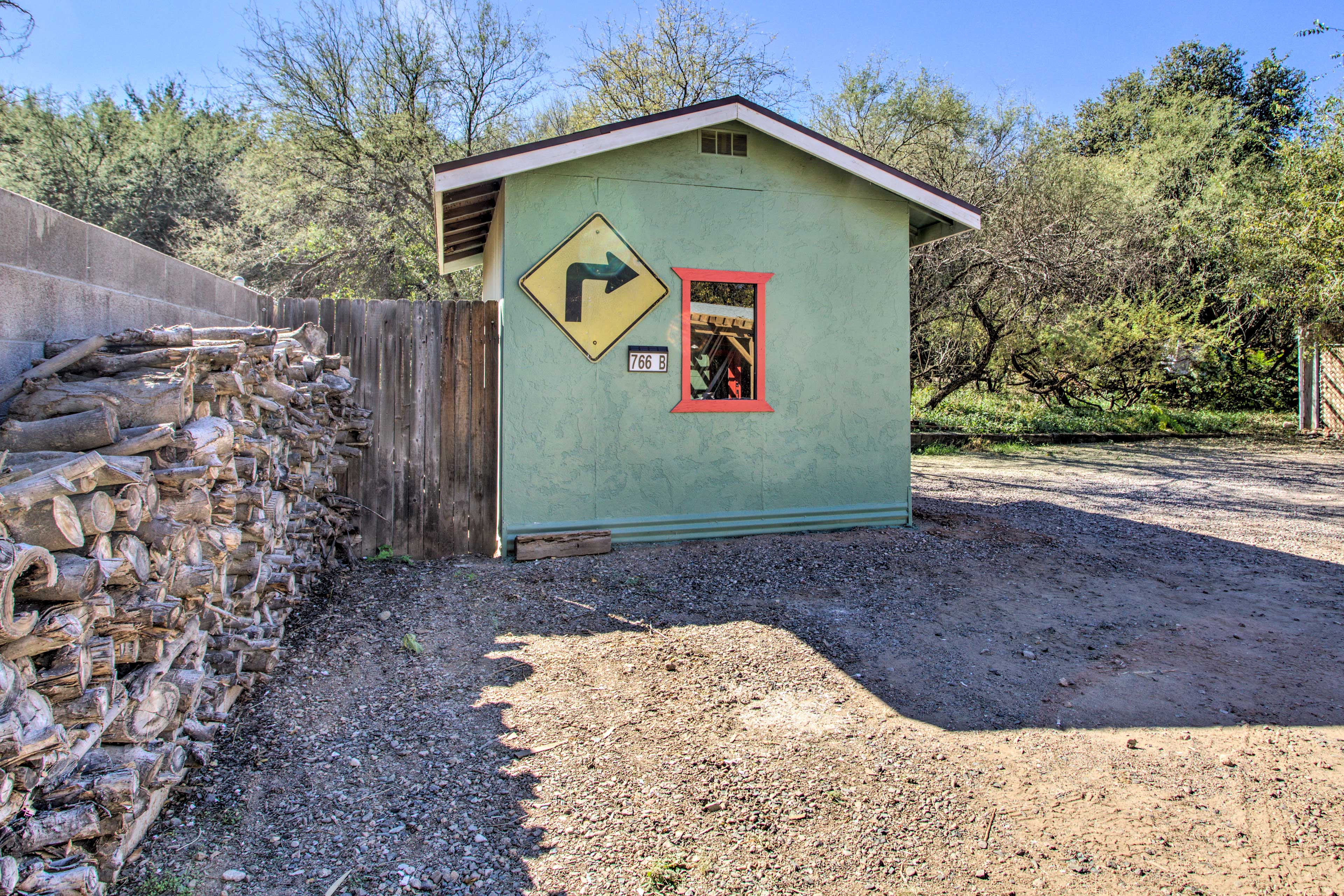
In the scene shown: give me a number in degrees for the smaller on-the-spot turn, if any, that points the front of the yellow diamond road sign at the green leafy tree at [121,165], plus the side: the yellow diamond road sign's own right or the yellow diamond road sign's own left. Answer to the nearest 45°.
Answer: approximately 135° to the yellow diamond road sign's own right

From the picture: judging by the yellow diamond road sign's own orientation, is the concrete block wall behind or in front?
in front

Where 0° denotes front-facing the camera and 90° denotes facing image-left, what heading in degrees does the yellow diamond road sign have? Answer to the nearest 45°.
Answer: approximately 0°

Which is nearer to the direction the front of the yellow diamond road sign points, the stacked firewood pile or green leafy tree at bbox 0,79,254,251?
the stacked firewood pile

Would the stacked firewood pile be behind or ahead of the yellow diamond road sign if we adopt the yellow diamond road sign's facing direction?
ahead
